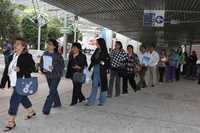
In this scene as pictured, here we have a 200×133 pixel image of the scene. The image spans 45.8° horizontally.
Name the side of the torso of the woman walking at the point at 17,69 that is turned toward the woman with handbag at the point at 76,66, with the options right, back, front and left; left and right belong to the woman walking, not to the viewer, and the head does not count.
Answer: back

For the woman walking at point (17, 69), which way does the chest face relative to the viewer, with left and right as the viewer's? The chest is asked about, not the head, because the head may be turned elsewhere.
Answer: facing the viewer and to the left of the viewer

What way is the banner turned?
toward the camera

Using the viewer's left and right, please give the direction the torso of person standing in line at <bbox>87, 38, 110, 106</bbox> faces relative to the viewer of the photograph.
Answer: facing to the left of the viewer

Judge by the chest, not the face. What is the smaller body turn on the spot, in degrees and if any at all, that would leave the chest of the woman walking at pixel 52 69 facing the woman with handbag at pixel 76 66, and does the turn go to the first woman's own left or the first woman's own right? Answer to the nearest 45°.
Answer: approximately 180°

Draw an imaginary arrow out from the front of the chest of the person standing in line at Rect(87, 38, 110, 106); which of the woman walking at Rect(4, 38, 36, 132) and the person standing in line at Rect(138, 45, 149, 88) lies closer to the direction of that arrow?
the woman walking

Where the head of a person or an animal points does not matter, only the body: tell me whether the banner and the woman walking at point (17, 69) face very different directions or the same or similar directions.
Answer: same or similar directions
